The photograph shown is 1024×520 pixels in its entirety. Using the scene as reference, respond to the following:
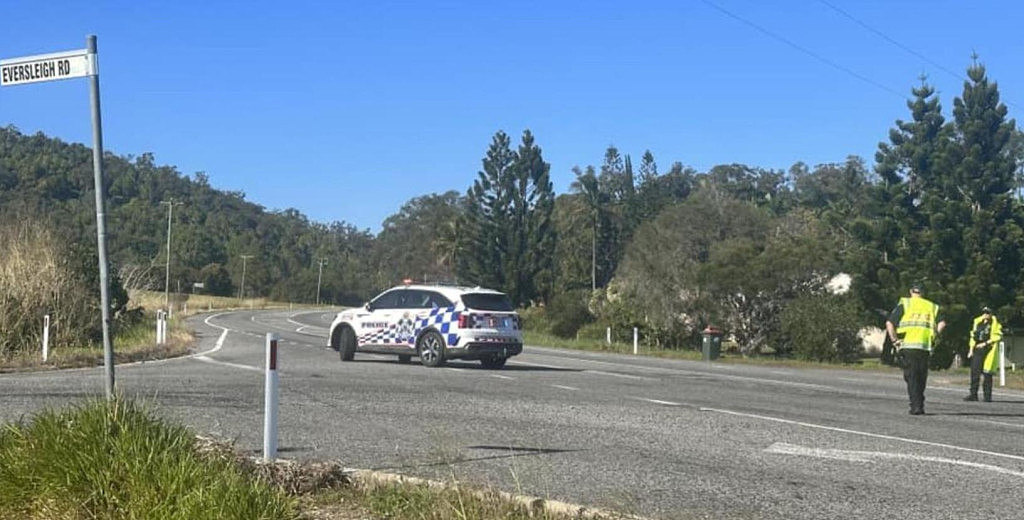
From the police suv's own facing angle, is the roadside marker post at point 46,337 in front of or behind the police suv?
in front

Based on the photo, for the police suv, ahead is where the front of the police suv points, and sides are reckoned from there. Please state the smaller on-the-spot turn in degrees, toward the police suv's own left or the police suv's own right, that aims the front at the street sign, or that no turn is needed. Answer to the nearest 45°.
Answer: approximately 135° to the police suv's own left

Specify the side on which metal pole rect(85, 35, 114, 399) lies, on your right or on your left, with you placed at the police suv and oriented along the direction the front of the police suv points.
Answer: on your left

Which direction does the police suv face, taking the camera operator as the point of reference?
facing away from the viewer and to the left of the viewer

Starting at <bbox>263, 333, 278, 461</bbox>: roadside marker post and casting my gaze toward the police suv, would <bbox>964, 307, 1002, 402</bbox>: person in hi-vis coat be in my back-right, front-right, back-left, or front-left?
front-right

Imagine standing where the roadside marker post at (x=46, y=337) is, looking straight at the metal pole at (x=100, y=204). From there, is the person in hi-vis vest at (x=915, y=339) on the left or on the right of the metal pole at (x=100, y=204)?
left

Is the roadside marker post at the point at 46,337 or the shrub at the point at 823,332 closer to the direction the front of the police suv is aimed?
the roadside marker post

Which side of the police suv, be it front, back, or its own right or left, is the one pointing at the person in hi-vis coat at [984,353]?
back

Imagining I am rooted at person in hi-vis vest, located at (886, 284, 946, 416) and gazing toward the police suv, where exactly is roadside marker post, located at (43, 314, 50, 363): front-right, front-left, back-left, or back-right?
front-left

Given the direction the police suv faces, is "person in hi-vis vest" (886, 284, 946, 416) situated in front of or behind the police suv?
behind
